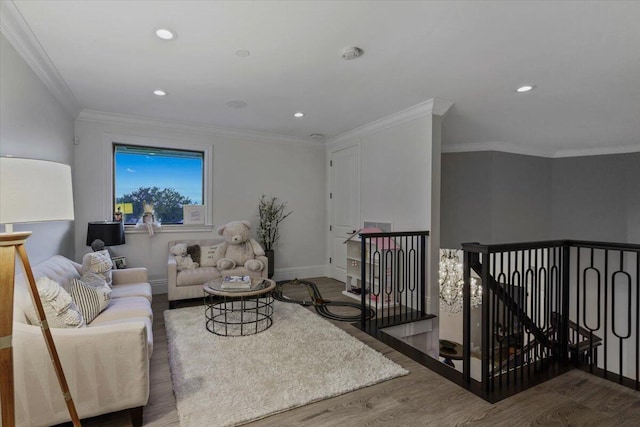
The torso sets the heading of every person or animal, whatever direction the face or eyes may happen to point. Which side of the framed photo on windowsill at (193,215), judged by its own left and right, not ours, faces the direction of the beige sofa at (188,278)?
front

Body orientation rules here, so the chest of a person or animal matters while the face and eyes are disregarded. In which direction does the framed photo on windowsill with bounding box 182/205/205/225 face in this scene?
toward the camera

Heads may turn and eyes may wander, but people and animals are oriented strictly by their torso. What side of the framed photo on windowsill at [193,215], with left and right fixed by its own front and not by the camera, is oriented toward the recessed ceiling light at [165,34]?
front

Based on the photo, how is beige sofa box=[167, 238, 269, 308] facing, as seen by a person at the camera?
facing the viewer

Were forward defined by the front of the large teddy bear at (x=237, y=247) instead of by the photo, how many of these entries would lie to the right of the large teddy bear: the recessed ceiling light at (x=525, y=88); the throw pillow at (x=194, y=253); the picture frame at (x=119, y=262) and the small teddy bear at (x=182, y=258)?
3

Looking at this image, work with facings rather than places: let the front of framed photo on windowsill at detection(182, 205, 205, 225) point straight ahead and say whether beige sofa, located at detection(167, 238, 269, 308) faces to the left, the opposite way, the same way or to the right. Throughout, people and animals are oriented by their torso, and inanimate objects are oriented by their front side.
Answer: the same way

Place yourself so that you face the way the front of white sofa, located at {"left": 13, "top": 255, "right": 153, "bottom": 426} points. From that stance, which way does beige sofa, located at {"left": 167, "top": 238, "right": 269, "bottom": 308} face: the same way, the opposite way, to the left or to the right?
to the right

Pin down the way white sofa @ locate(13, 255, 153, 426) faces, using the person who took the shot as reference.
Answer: facing to the right of the viewer

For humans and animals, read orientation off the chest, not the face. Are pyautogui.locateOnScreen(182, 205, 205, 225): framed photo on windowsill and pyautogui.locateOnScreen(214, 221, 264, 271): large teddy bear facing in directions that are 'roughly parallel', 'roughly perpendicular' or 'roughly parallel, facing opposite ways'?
roughly parallel

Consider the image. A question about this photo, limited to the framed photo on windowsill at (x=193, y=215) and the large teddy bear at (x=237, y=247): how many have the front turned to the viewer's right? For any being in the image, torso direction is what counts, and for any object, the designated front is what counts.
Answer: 0

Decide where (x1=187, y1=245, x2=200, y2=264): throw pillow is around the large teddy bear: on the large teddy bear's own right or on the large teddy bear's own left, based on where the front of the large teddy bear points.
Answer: on the large teddy bear's own right

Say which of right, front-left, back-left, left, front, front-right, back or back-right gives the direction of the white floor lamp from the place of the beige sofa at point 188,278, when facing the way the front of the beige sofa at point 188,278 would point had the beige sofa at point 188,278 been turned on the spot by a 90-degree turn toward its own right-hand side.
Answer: left

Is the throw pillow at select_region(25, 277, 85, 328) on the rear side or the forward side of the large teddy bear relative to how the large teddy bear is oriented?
on the forward side
